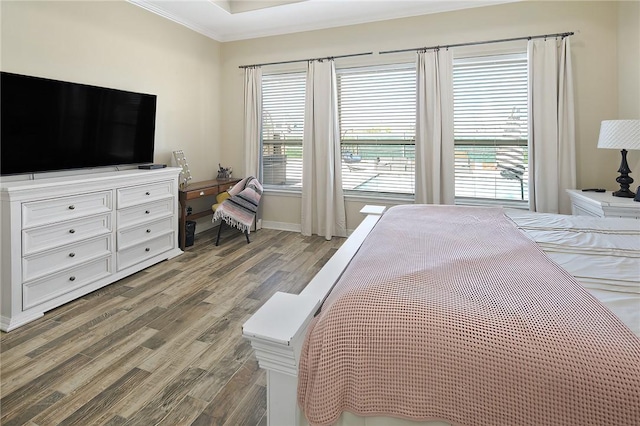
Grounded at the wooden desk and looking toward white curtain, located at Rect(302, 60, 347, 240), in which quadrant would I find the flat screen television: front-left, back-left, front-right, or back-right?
back-right

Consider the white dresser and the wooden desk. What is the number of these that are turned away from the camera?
0

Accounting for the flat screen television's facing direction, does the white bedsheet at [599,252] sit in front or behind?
in front

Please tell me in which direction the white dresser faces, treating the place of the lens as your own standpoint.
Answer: facing the viewer and to the right of the viewer

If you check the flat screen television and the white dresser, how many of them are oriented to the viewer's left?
0

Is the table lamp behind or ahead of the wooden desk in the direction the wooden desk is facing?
ahead

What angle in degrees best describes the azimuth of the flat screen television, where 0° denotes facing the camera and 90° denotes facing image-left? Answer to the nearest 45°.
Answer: approximately 315°

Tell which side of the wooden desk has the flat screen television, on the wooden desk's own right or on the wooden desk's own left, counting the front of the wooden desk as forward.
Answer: on the wooden desk's own right
